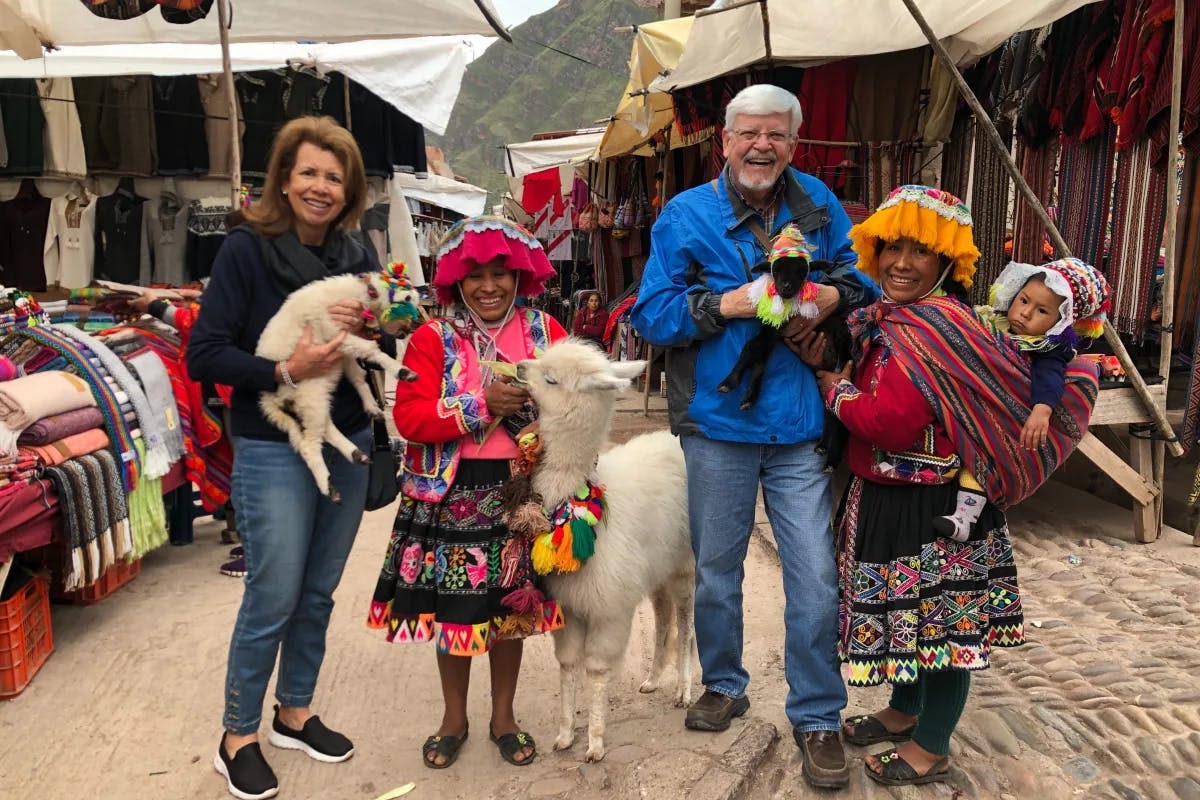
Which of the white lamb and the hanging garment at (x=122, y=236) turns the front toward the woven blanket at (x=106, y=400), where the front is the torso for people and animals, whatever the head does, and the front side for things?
the hanging garment

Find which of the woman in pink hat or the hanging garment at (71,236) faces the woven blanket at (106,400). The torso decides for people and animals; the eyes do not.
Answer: the hanging garment

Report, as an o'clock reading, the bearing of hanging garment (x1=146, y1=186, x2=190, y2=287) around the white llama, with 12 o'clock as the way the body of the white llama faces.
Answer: The hanging garment is roughly at 3 o'clock from the white llama.

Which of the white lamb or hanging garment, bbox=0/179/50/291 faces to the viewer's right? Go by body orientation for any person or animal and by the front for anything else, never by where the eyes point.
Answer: the white lamb

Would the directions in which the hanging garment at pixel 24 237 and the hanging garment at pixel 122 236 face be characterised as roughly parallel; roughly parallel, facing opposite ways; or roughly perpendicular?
roughly parallel

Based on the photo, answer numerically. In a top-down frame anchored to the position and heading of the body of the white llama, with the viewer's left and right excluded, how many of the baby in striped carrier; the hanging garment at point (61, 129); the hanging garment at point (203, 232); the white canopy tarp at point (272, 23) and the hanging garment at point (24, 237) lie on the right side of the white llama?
4

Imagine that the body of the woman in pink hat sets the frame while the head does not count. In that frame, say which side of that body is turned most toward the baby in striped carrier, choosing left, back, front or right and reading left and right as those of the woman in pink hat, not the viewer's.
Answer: left

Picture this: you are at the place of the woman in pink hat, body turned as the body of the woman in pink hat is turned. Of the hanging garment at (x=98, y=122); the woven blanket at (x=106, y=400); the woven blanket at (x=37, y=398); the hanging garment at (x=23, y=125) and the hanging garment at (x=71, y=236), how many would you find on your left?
0

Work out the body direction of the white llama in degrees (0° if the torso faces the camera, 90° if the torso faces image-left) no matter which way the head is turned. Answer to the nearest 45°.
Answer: approximately 45°

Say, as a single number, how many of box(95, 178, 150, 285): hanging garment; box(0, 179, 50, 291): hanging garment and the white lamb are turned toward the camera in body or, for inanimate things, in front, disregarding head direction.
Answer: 2

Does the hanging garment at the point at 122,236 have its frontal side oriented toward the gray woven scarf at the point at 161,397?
yes

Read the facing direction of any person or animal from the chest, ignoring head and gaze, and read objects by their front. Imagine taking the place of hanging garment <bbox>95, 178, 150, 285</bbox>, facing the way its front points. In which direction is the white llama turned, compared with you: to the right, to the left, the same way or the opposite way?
to the right

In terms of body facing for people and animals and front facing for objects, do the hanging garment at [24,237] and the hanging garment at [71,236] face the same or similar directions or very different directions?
same or similar directions

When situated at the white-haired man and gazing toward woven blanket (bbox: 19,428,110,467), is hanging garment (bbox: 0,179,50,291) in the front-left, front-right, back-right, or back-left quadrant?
front-right

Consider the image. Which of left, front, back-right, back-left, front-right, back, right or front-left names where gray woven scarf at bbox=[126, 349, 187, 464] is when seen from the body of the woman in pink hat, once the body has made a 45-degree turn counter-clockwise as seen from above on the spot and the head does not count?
back

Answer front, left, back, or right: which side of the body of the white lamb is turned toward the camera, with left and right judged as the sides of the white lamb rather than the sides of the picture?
right

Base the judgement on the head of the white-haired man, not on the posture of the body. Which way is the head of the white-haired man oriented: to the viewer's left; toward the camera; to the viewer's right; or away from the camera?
toward the camera

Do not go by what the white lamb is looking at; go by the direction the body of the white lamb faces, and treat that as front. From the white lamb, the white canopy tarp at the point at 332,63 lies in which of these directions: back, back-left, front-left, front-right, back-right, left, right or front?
left

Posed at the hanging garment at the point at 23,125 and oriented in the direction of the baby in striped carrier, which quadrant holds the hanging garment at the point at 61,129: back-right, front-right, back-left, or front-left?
front-left

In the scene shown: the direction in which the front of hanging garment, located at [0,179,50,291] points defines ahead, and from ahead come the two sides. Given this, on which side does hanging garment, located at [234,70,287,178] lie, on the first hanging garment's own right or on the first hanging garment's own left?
on the first hanging garment's own left

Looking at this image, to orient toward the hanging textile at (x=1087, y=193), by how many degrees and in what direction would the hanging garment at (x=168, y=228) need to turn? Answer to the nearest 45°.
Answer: approximately 45° to its left

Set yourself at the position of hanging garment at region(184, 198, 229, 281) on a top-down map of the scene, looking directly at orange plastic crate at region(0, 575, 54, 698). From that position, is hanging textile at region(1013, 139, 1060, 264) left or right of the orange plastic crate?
left

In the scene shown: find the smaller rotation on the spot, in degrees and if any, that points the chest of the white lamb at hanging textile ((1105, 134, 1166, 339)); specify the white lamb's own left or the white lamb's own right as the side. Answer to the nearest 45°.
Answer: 0° — it already faces it
